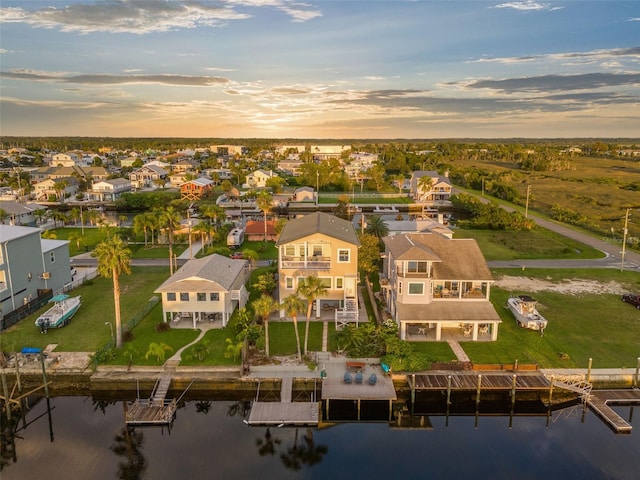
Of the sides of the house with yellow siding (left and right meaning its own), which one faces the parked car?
left

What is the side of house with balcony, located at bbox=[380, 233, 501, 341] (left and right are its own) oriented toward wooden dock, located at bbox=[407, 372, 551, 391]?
front

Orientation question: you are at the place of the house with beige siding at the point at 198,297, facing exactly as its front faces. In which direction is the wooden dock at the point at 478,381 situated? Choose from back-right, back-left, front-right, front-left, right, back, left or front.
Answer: front-left

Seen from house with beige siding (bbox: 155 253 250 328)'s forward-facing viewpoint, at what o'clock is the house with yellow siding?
The house with yellow siding is roughly at 9 o'clock from the house with beige siding.

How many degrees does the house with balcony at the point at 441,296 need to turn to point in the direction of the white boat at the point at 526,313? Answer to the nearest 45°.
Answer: approximately 135° to its left

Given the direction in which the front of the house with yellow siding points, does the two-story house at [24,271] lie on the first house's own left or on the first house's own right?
on the first house's own right

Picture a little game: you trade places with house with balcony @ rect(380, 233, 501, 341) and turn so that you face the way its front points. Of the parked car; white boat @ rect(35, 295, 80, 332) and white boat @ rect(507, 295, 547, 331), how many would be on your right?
1
